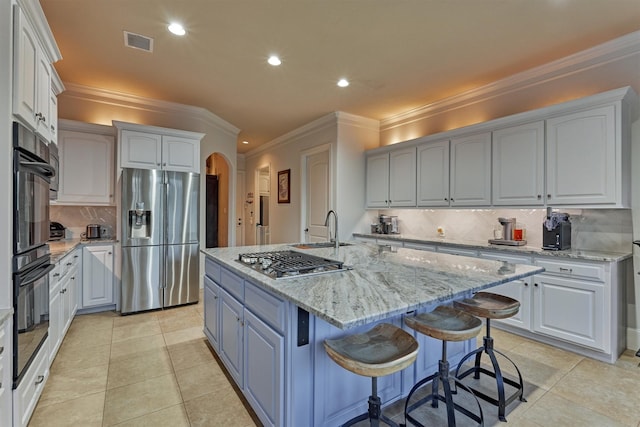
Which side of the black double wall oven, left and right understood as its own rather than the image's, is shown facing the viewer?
right

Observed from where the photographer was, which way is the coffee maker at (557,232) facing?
facing the viewer and to the left of the viewer

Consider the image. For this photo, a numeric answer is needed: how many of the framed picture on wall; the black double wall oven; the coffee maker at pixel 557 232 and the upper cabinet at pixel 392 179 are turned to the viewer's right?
1

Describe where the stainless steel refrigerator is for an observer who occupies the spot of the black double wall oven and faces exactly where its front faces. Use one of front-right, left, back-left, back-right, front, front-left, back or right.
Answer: front-left

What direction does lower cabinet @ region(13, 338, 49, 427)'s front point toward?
to the viewer's right

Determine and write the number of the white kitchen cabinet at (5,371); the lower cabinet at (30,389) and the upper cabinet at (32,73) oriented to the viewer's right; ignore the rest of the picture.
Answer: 3

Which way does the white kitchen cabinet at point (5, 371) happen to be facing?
to the viewer's right

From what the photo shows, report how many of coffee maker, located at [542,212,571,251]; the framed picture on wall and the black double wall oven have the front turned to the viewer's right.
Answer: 1

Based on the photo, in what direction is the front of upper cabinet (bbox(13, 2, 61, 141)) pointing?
to the viewer's right
